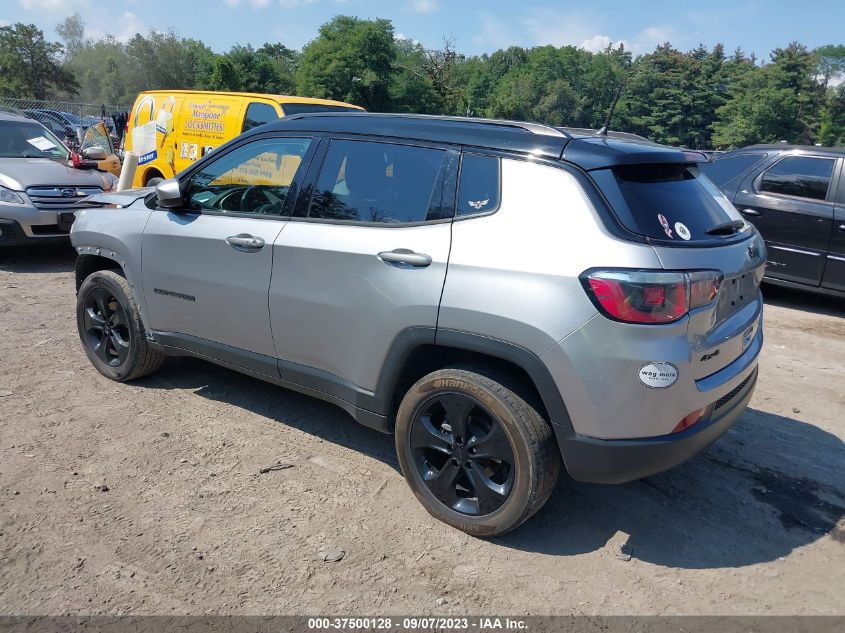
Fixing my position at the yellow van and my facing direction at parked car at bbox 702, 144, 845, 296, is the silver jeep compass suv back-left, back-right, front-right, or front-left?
front-right

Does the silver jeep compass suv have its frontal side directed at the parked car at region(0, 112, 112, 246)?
yes

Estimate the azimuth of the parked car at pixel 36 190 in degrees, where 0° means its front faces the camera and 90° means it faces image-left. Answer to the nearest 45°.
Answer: approximately 315°

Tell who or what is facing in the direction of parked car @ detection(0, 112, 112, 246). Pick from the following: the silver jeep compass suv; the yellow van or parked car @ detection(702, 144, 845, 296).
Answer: the silver jeep compass suv

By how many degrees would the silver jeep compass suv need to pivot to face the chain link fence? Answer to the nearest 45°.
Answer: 0° — it already faces it

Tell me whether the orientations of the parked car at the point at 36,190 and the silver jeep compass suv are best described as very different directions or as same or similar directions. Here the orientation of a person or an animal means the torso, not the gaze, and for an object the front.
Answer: very different directions

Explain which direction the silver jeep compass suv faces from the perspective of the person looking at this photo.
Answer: facing away from the viewer and to the left of the viewer

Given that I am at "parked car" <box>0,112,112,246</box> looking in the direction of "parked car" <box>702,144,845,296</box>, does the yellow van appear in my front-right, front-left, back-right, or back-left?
front-left
